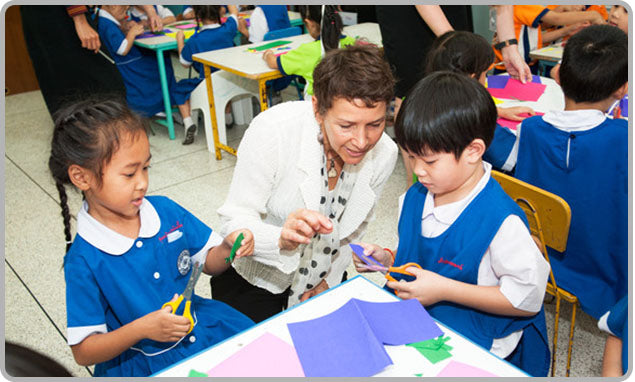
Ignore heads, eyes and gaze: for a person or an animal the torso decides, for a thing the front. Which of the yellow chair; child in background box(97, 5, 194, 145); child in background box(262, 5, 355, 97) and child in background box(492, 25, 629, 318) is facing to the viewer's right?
child in background box(97, 5, 194, 145)

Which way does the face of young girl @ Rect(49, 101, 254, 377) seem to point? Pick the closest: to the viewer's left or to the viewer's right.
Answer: to the viewer's right

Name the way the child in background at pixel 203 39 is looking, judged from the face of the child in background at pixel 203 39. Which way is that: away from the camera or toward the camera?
away from the camera

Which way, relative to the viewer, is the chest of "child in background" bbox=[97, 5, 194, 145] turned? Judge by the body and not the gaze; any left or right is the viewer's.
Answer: facing to the right of the viewer

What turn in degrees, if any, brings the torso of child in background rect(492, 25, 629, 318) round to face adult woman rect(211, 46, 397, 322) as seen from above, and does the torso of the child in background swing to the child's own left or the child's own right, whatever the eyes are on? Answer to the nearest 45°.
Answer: approximately 135° to the child's own left

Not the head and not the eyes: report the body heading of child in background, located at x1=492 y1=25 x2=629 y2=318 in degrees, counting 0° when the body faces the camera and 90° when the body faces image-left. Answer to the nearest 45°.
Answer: approximately 180°

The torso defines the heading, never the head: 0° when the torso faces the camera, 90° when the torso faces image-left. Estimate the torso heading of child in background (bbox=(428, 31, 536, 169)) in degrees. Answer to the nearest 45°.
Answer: approximately 225°

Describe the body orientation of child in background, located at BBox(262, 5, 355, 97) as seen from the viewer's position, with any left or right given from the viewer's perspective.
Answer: facing away from the viewer and to the left of the viewer

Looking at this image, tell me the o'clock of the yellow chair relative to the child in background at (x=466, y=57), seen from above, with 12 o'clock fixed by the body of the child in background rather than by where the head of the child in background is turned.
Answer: The yellow chair is roughly at 4 o'clock from the child in background.

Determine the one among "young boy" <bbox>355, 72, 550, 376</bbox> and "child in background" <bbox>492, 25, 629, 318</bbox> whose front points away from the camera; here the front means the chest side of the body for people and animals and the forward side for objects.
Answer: the child in background

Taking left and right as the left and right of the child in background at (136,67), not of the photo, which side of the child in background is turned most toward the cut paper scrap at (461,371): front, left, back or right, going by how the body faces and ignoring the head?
right

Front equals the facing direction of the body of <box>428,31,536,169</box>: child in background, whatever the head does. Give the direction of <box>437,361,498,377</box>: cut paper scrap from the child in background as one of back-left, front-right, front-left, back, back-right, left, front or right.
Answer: back-right

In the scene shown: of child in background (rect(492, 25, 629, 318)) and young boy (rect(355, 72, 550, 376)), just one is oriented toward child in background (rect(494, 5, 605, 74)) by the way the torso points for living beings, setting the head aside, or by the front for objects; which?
child in background (rect(492, 25, 629, 318))
